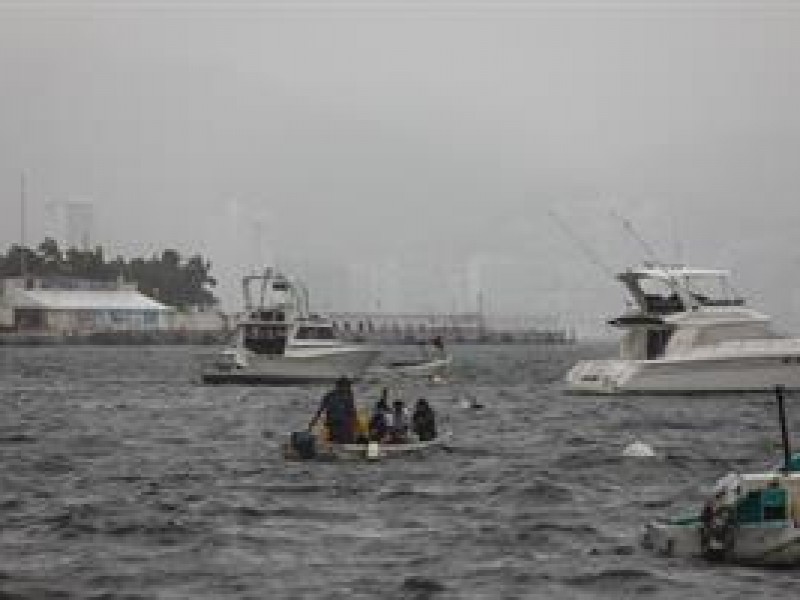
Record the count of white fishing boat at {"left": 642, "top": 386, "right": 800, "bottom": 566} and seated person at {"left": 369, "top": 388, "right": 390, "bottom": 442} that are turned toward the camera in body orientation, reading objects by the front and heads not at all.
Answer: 0

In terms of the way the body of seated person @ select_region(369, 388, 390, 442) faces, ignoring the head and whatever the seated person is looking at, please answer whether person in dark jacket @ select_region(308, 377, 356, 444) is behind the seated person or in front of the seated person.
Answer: behind

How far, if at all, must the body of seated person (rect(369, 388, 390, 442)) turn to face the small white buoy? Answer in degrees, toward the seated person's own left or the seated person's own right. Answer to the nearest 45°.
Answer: approximately 45° to the seated person's own right

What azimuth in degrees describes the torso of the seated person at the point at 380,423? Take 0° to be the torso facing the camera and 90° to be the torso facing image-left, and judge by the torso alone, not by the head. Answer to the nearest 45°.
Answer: approximately 225°

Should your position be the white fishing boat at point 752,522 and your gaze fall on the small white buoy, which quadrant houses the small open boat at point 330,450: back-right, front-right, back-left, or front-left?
front-left
